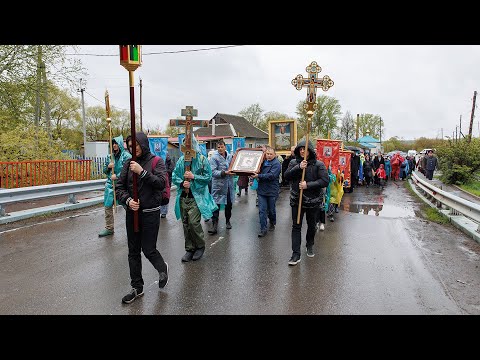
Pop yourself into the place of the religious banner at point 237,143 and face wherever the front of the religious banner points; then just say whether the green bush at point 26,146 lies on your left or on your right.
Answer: on your right

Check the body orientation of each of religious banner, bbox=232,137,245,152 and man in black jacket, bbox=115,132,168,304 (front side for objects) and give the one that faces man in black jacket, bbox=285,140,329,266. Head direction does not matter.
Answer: the religious banner

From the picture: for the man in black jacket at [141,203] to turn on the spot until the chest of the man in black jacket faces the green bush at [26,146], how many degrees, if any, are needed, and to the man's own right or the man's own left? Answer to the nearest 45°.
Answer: approximately 135° to the man's own right

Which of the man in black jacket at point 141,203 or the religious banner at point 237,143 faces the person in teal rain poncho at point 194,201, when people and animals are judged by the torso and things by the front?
the religious banner

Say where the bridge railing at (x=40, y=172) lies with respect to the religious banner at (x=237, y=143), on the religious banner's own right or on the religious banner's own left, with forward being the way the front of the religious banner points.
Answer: on the religious banner's own right

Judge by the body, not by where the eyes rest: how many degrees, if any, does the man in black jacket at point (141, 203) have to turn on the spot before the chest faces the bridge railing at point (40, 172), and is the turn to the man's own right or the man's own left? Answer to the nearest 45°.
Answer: approximately 135° to the man's own right

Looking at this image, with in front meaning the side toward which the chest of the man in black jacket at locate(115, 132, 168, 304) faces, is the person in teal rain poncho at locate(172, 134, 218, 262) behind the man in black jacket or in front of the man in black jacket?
behind
